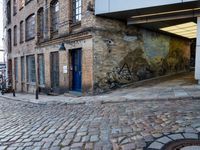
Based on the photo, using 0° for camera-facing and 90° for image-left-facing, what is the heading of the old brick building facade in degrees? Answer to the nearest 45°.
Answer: approximately 45°
